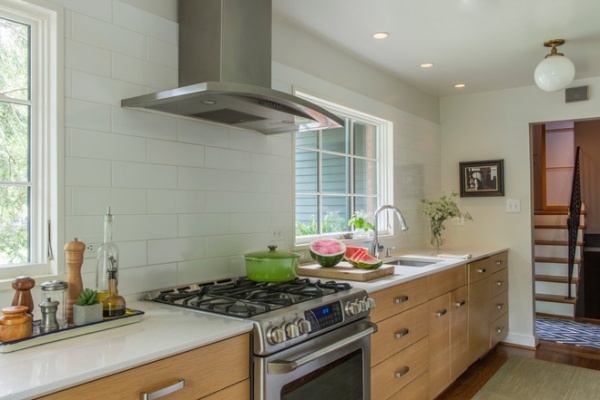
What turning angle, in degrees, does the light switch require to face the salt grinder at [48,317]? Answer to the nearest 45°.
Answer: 0° — it already faces it

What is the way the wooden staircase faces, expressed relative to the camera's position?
facing the viewer

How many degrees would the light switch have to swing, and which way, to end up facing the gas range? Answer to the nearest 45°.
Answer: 0° — it already faces it

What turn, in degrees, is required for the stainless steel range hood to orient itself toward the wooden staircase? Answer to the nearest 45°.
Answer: approximately 90° to its left

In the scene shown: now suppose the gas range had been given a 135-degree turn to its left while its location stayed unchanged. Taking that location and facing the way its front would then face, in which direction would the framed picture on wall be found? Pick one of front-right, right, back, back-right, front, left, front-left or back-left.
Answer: front-right

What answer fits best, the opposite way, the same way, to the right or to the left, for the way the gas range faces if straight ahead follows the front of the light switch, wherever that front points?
to the left

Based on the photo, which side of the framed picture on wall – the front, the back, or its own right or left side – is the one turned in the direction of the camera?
front
